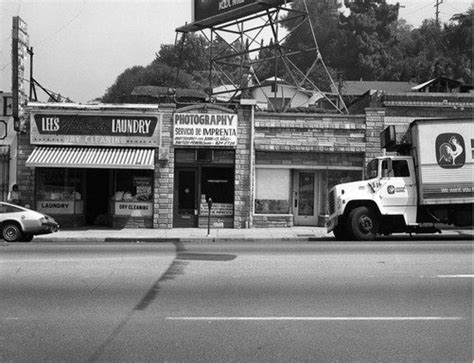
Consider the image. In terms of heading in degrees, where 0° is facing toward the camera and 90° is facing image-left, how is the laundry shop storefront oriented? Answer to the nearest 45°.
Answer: approximately 0°

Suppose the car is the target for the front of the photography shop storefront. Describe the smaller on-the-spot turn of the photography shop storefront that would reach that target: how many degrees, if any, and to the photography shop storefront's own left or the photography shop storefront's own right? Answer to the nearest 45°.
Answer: approximately 45° to the photography shop storefront's own right

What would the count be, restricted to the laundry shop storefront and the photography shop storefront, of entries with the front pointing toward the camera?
2

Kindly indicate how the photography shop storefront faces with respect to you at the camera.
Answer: facing the viewer

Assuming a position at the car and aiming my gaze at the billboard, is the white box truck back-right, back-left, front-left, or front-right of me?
front-right

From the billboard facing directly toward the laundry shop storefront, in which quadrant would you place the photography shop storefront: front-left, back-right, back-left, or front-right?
front-left

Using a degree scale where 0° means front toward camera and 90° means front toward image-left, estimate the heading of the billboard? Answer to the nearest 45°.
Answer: approximately 45°

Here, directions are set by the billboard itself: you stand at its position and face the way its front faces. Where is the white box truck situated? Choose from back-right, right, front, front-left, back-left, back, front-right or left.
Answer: left

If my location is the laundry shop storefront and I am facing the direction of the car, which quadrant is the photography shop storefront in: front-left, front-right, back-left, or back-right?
back-left

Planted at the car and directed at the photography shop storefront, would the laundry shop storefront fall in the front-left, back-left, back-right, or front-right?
front-left

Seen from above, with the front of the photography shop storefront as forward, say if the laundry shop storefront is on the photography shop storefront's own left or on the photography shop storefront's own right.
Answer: on the photography shop storefront's own right

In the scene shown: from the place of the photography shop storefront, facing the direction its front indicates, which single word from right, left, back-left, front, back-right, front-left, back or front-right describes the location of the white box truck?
front-left
